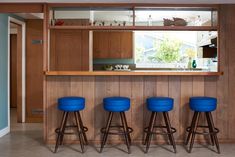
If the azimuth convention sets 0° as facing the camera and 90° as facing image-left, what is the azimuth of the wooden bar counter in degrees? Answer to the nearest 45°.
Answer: approximately 0°

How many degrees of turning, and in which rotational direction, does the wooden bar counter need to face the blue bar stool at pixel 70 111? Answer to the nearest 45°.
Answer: approximately 45° to its right
